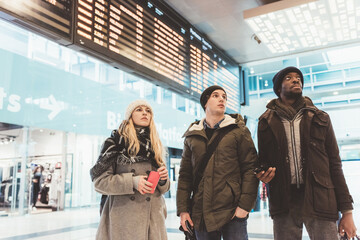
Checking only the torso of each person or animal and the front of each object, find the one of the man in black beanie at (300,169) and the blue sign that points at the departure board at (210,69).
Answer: the blue sign

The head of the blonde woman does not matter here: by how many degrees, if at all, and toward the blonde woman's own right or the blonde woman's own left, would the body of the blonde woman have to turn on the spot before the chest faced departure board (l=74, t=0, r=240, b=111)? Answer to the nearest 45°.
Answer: approximately 135° to the blonde woman's own left

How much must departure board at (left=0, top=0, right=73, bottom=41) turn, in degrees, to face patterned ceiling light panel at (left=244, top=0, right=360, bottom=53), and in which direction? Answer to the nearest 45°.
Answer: approximately 45° to its left

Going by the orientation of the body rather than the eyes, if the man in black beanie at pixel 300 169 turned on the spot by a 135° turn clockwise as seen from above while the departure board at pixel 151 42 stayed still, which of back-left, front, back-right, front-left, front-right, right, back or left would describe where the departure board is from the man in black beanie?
front

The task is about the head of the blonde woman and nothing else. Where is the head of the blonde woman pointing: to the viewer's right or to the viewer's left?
to the viewer's right

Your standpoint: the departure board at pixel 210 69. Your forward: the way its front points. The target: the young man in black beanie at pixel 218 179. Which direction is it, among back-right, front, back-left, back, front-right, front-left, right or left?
front-right

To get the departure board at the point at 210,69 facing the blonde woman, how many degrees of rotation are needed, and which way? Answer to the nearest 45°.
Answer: approximately 45° to its right

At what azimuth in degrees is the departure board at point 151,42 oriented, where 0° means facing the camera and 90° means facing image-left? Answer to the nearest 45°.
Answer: approximately 315°

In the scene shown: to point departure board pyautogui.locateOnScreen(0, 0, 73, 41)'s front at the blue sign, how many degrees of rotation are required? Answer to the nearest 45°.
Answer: approximately 135° to its left

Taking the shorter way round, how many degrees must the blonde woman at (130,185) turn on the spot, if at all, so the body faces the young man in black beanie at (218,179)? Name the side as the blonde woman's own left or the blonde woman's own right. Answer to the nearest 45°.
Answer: approximately 45° to the blonde woman's own left

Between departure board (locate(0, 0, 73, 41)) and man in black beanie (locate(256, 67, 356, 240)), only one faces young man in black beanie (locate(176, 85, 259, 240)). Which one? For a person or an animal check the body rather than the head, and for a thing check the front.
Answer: the departure board

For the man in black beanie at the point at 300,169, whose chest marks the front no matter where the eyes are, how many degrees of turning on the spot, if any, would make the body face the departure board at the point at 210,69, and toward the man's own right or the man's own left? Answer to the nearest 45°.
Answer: approximately 135° to the man's own right
